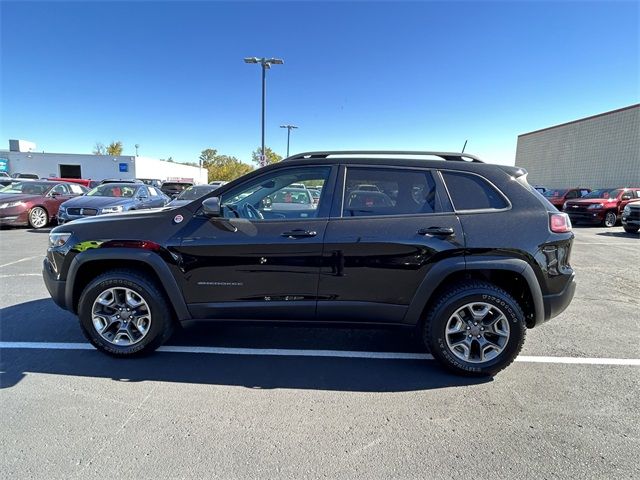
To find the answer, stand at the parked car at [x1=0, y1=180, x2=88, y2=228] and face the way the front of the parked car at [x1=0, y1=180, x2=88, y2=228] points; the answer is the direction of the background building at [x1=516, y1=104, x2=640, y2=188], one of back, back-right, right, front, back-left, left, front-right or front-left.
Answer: back-left

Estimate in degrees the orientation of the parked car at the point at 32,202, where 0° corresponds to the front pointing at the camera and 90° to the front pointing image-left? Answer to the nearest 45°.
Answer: approximately 45°

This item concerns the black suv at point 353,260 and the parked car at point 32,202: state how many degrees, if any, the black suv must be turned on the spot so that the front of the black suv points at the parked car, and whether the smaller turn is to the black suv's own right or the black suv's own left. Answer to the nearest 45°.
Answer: approximately 45° to the black suv's own right

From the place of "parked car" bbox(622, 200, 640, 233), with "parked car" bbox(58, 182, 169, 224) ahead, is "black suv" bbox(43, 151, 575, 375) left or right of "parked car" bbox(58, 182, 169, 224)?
left

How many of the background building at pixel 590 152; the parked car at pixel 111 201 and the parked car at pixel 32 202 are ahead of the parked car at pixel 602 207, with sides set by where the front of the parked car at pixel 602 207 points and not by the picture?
2

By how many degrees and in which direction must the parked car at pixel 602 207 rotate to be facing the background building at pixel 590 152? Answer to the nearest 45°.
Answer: approximately 135° to its right

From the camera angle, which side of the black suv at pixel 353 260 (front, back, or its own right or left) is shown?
left

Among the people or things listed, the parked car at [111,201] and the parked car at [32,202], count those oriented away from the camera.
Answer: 0

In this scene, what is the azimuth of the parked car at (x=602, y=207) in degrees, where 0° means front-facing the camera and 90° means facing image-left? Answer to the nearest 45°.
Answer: approximately 45°

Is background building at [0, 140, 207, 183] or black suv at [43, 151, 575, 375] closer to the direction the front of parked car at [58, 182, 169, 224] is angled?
the black suv

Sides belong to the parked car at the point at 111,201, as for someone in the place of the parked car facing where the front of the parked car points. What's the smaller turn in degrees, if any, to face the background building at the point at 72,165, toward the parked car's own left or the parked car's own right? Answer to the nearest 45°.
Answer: approximately 135° to the parked car's own right

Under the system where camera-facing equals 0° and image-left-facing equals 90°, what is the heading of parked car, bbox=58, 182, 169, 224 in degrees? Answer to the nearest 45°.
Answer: approximately 45°
